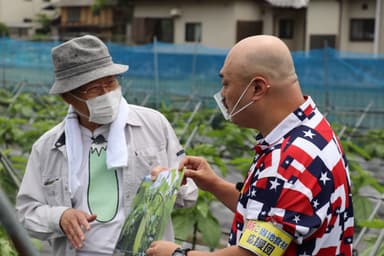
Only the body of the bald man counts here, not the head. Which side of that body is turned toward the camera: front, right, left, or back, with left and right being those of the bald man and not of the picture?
left

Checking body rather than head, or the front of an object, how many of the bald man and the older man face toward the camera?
1

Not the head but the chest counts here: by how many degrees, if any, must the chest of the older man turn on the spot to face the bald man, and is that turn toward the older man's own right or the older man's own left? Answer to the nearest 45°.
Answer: approximately 45° to the older man's own left

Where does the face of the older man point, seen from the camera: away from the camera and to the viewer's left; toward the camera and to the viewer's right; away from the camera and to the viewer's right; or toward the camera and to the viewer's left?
toward the camera and to the viewer's right

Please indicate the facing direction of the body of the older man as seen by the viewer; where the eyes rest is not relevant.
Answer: toward the camera

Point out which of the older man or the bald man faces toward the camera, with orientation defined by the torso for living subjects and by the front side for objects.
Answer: the older man

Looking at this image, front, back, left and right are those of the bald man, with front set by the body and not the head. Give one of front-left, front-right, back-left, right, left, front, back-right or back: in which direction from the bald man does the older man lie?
front-right

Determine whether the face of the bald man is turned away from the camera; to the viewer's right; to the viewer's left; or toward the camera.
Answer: to the viewer's left
